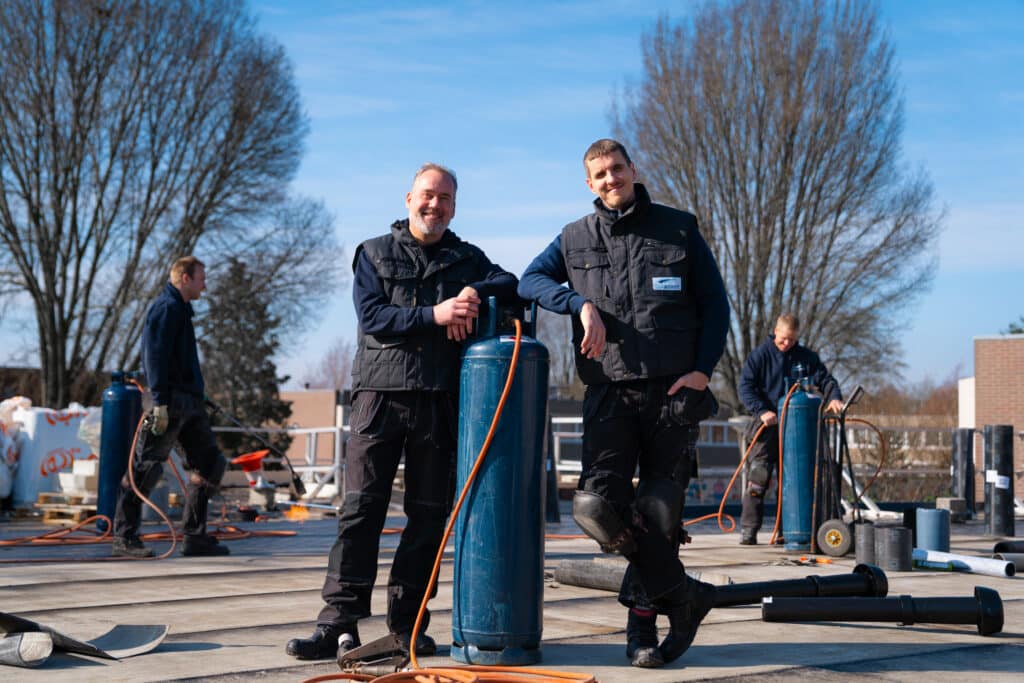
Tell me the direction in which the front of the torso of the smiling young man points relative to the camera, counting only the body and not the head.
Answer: toward the camera

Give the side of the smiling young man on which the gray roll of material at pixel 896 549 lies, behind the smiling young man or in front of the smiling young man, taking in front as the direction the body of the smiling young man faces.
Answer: behind

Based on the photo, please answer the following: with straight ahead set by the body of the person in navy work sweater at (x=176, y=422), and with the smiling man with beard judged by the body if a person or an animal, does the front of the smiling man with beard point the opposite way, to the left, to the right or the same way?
to the right

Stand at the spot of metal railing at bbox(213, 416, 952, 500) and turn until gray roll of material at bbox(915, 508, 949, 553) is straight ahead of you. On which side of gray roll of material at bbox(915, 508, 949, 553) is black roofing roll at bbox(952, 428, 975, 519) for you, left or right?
left

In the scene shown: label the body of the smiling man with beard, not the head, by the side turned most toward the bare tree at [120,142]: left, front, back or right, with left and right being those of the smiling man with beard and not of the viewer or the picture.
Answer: back

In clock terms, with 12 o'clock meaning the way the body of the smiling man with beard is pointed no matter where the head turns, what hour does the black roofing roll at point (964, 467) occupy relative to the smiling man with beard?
The black roofing roll is roughly at 7 o'clock from the smiling man with beard.

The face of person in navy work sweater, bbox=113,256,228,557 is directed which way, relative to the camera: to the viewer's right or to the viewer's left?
to the viewer's right

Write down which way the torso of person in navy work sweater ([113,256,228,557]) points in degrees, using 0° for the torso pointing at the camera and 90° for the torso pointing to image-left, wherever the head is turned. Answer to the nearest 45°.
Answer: approximately 270°

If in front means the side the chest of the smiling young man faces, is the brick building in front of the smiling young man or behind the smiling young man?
behind

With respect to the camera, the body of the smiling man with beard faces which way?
toward the camera
